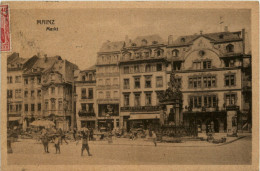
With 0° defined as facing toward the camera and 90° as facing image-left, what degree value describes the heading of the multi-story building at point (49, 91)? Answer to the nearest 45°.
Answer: approximately 0°

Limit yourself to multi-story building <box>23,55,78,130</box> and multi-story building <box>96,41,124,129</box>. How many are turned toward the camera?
2

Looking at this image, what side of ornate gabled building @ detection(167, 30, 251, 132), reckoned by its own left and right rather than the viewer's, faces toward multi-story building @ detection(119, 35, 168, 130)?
right

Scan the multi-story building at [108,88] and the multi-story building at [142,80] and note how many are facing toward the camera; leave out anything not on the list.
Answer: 2

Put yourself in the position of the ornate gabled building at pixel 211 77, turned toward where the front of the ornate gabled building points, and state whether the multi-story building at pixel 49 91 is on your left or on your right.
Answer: on your right

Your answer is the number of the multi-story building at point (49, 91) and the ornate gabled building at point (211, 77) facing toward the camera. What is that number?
2

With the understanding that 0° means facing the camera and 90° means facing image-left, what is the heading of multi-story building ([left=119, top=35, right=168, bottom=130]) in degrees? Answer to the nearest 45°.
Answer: approximately 0°

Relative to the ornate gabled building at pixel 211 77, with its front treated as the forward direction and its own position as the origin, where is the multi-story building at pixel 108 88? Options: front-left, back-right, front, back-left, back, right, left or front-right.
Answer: right
